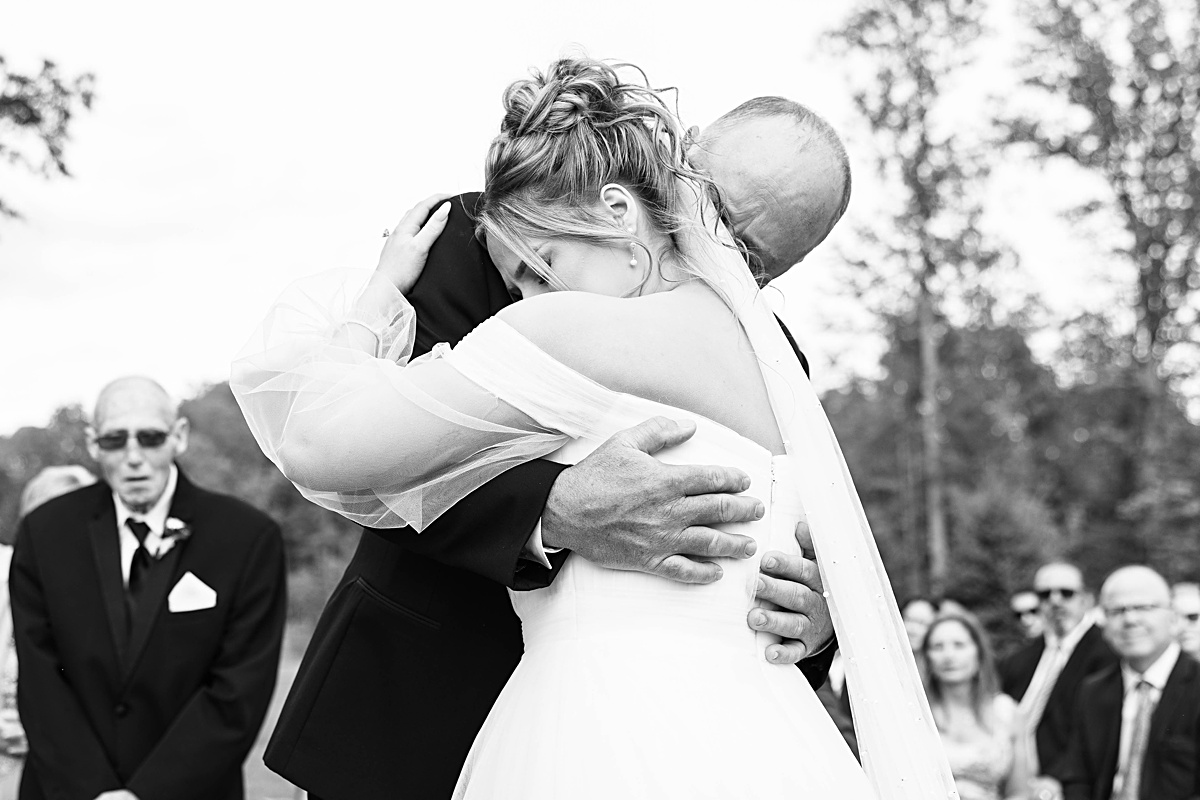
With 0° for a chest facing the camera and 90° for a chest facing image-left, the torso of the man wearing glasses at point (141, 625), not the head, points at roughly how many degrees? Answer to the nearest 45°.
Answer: approximately 0°

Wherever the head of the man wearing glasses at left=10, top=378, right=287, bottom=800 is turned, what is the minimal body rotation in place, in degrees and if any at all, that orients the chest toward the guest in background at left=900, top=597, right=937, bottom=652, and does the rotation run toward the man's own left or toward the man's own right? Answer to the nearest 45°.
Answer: approximately 135° to the man's own left

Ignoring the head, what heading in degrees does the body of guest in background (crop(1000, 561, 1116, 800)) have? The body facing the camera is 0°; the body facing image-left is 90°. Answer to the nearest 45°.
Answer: approximately 45°

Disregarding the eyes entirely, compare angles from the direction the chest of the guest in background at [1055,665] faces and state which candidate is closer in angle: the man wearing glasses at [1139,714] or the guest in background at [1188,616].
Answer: the man wearing glasses

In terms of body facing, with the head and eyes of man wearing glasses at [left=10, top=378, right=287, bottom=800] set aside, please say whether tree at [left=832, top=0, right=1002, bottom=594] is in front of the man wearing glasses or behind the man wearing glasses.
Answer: behind

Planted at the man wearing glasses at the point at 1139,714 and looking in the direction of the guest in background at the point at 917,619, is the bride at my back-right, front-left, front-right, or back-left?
back-left

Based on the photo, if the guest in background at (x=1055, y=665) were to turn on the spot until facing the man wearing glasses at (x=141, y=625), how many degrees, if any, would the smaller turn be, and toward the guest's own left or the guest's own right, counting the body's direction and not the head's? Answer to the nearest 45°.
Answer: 0° — they already face them

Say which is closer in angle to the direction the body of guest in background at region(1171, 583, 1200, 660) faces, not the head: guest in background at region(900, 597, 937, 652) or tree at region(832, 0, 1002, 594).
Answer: the guest in background
